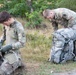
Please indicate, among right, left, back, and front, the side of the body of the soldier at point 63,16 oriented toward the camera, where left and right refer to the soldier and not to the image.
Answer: left
